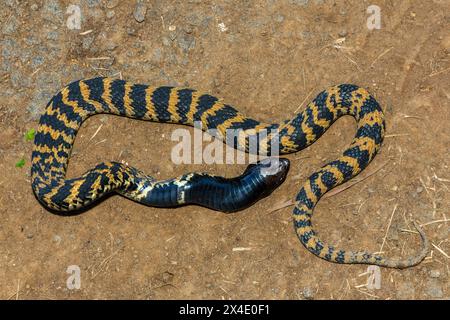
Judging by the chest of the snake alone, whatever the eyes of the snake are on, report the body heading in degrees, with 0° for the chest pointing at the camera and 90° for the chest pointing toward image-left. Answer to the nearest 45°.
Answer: approximately 270°

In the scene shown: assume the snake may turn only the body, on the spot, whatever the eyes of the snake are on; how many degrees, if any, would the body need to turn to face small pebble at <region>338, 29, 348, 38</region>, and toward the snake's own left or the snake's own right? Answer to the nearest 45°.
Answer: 0° — it already faces it

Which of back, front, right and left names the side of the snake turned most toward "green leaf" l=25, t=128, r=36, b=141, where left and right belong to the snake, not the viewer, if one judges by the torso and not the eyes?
back
